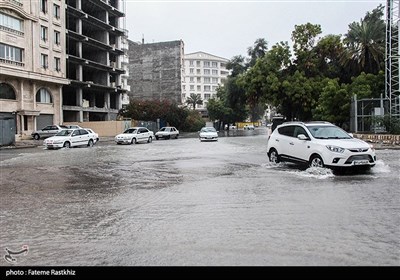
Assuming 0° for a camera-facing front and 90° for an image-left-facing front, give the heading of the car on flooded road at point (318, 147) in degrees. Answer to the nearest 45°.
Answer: approximately 315°

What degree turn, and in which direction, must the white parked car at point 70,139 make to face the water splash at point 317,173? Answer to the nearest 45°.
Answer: approximately 45° to its left

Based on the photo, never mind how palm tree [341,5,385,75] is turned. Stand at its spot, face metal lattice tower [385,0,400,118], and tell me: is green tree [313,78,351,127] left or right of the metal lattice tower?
right

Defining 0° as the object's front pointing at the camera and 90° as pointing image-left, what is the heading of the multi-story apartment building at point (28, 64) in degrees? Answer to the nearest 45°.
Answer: approximately 315°

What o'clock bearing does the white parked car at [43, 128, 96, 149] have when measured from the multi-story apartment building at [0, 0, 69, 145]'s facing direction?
The white parked car is roughly at 1 o'clock from the multi-story apartment building.

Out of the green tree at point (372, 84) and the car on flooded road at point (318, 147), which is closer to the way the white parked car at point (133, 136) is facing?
the car on flooded road

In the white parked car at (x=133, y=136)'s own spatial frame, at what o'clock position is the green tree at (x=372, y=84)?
The green tree is roughly at 8 o'clock from the white parked car.

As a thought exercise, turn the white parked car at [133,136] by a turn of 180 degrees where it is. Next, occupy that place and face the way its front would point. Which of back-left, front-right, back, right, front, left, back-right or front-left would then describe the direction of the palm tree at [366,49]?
front-right
